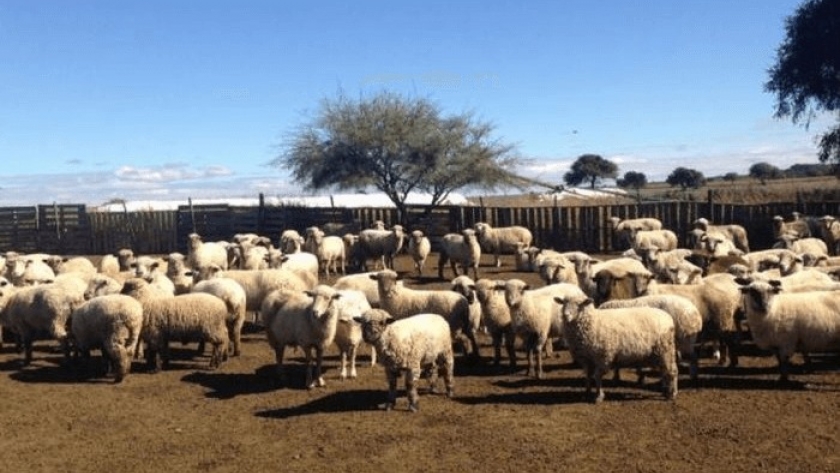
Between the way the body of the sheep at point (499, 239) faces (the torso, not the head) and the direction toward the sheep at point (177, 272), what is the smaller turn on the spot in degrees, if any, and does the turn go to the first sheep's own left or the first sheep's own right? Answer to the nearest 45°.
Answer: approximately 45° to the first sheep's own left

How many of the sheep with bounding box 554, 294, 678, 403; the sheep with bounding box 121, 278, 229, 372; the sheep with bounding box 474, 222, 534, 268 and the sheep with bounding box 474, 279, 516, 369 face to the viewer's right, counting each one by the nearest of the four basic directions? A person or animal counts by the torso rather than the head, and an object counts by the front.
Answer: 0

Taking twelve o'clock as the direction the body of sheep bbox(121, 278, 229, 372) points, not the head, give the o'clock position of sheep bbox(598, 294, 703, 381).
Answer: sheep bbox(598, 294, 703, 381) is roughly at 7 o'clock from sheep bbox(121, 278, 229, 372).

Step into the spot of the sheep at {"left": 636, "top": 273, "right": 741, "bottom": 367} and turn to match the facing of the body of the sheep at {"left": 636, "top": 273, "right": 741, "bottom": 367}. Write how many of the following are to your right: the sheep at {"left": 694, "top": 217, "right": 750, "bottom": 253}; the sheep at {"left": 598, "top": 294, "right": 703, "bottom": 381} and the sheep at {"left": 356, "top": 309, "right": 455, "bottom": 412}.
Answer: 1

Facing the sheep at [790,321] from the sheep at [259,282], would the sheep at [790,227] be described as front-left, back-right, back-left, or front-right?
front-left

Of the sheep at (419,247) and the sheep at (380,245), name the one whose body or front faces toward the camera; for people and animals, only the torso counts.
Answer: the sheep at (419,247)

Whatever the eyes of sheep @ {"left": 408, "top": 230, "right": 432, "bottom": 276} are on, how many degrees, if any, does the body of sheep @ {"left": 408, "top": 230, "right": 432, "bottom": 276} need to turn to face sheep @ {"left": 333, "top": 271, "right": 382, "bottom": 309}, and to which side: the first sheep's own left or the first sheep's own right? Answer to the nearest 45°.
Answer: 0° — it already faces it

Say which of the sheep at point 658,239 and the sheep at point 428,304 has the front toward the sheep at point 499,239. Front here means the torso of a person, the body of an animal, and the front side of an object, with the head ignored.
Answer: the sheep at point 658,239

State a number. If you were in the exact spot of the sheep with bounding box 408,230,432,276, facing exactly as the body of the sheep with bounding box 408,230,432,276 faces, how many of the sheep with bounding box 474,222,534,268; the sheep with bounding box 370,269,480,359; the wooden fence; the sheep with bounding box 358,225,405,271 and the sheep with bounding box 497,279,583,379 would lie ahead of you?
2

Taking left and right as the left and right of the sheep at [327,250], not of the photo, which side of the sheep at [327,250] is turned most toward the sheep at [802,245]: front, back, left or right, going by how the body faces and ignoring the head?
left

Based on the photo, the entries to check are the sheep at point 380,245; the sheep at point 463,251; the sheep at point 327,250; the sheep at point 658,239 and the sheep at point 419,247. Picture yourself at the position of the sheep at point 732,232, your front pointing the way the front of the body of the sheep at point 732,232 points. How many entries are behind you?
0

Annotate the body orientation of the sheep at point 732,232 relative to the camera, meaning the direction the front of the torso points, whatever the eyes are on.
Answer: to the viewer's left

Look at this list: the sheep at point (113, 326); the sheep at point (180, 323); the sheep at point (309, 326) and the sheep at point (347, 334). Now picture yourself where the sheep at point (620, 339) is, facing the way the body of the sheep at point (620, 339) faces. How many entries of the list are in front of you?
4

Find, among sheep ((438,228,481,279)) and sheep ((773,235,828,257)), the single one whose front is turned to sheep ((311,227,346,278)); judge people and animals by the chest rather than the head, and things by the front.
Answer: sheep ((773,235,828,257))

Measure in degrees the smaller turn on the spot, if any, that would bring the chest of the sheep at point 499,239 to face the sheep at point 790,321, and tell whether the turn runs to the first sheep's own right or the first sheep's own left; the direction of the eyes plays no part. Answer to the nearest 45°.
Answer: approximately 90° to the first sheep's own left

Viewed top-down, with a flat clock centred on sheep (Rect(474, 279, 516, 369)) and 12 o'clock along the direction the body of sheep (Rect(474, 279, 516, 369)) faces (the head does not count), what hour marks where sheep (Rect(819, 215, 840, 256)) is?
sheep (Rect(819, 215, 840, 256)) is roughly at 6 o'clock from sheep (Rect(474, 279, 516, 369)).

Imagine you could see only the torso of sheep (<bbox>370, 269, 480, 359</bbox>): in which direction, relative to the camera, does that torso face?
to the viewer's left

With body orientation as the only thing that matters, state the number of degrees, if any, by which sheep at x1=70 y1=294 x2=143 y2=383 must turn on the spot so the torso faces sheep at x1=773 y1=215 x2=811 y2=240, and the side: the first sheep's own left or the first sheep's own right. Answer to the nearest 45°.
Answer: approximately 135° to the first sheep's own right

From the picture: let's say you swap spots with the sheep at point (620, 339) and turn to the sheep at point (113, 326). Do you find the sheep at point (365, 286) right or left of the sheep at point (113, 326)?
right
